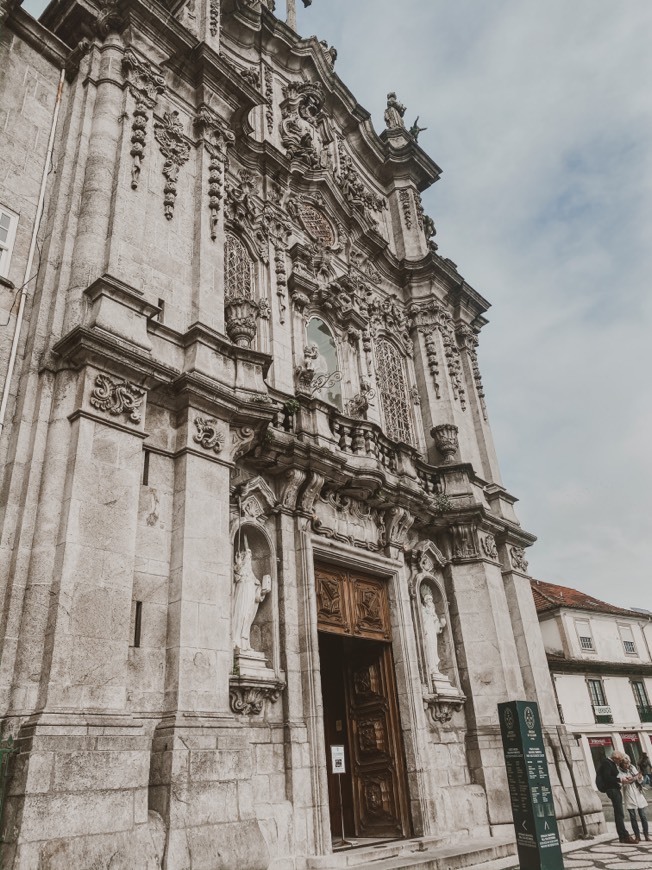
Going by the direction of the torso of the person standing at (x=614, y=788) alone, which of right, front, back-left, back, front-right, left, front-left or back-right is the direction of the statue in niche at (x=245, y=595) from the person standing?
back-right

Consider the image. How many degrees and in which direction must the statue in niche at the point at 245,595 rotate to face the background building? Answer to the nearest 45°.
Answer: approximately 90° to its left

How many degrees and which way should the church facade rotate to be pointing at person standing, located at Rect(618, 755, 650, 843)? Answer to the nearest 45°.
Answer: approximately 90° to its left

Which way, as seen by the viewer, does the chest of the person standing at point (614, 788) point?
to the viewer's right

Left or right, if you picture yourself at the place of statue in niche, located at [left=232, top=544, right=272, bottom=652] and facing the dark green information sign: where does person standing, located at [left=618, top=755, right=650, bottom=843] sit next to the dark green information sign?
left

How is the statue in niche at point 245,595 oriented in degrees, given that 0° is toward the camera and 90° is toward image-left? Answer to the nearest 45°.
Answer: approximately 315°

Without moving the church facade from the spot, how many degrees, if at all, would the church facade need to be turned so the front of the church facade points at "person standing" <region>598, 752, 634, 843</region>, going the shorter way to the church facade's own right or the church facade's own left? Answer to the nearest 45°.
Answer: approximately 90° to the church facade's own left

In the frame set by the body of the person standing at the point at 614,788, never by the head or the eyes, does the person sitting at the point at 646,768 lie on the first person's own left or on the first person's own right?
on the first person's own left

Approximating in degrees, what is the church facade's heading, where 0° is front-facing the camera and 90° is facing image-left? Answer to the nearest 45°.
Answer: approximately 315°
